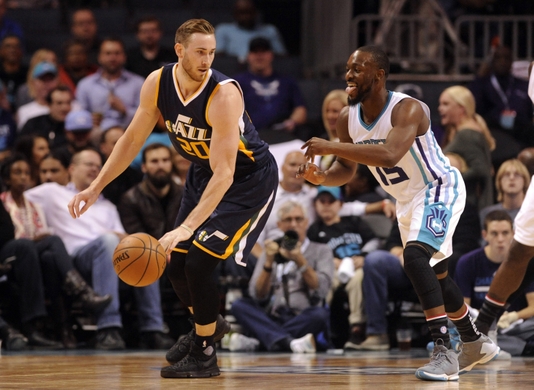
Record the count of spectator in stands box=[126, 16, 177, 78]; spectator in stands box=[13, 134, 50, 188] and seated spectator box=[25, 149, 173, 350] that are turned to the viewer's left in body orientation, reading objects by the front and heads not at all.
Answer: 0

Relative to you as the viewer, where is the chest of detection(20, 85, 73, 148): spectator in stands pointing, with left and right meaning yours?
facing the viewer and to the right of the viewer

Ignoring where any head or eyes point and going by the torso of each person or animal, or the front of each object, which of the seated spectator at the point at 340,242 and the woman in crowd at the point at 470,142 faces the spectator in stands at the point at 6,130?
the woman in crowd

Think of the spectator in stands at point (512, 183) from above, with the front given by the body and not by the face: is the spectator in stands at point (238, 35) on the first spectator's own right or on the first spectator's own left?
on the first spectator's own right

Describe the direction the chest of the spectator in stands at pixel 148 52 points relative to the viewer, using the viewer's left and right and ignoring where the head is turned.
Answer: facing the viewer

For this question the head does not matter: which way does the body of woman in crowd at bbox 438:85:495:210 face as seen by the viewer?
to the viewer's left

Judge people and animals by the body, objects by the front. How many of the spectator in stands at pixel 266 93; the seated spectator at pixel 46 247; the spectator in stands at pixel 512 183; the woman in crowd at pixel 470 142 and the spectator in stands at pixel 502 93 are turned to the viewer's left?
1

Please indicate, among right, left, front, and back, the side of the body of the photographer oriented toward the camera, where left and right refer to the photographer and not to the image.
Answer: front

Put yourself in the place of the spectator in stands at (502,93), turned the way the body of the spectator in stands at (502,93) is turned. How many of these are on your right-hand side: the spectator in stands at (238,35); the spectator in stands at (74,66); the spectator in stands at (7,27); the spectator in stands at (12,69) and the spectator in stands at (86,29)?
5

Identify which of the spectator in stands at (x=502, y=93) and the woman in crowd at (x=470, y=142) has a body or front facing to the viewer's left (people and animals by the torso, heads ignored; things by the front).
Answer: the woman in crowd

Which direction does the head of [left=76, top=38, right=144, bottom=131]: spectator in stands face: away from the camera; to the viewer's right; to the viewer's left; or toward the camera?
toward the camera

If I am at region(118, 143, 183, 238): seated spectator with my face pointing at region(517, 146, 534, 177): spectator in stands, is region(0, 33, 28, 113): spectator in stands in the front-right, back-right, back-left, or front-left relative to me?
back-left

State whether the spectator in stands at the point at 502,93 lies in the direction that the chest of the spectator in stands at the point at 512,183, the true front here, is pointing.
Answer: no

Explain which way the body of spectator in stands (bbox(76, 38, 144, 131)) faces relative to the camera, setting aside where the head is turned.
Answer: toward the camera

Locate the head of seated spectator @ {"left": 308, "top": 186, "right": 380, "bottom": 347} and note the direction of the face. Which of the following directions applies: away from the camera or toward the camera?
toward the camera

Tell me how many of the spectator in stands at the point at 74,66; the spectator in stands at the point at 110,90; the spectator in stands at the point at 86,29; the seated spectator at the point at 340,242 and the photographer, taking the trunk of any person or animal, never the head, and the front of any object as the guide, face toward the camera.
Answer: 5
